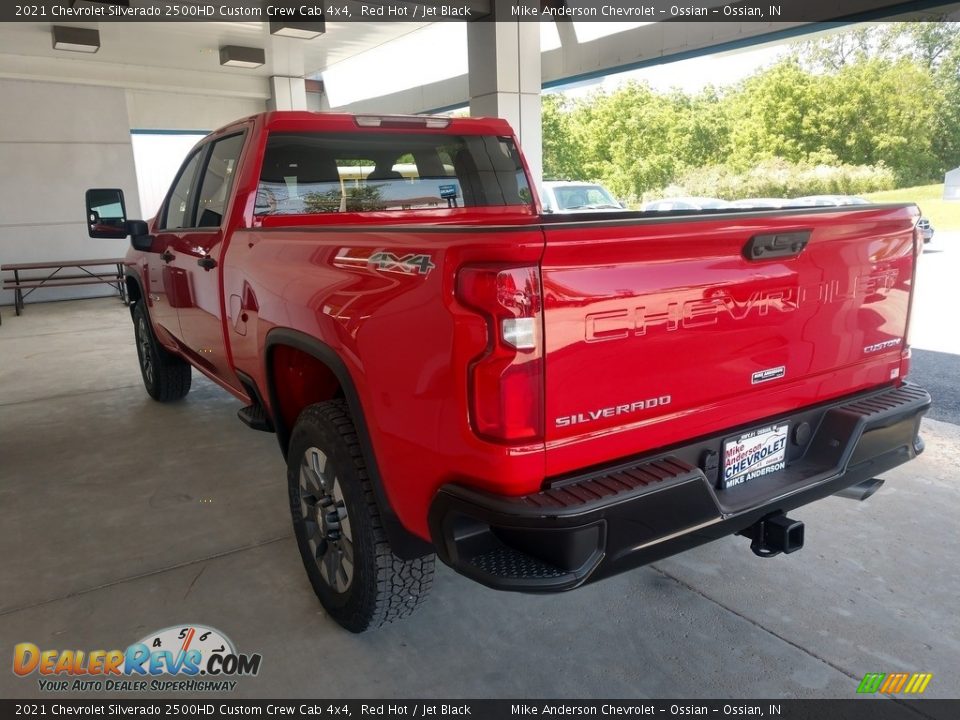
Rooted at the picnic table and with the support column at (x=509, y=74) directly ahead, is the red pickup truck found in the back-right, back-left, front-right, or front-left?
front-right

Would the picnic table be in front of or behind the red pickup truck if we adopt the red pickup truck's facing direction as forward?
in front

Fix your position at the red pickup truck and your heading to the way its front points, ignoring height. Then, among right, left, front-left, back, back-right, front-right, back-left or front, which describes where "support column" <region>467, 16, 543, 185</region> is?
front-right

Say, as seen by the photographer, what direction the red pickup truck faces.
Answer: facing away from the viewer and to the left of the viewer

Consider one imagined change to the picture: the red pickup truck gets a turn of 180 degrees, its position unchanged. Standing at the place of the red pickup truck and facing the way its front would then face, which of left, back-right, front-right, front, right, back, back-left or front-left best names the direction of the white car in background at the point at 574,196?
back-left
